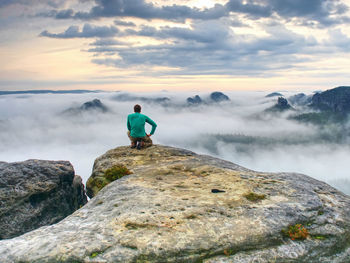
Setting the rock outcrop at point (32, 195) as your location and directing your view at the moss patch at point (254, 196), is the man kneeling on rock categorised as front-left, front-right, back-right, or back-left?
front-left

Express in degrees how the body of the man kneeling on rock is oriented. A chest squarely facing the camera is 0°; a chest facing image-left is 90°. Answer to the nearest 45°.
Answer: approximately 180°

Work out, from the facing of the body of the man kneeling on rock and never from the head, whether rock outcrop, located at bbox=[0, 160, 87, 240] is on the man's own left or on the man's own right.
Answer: on the man's own left

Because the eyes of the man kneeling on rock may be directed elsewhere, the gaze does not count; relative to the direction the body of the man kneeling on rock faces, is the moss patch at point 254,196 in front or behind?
behind
